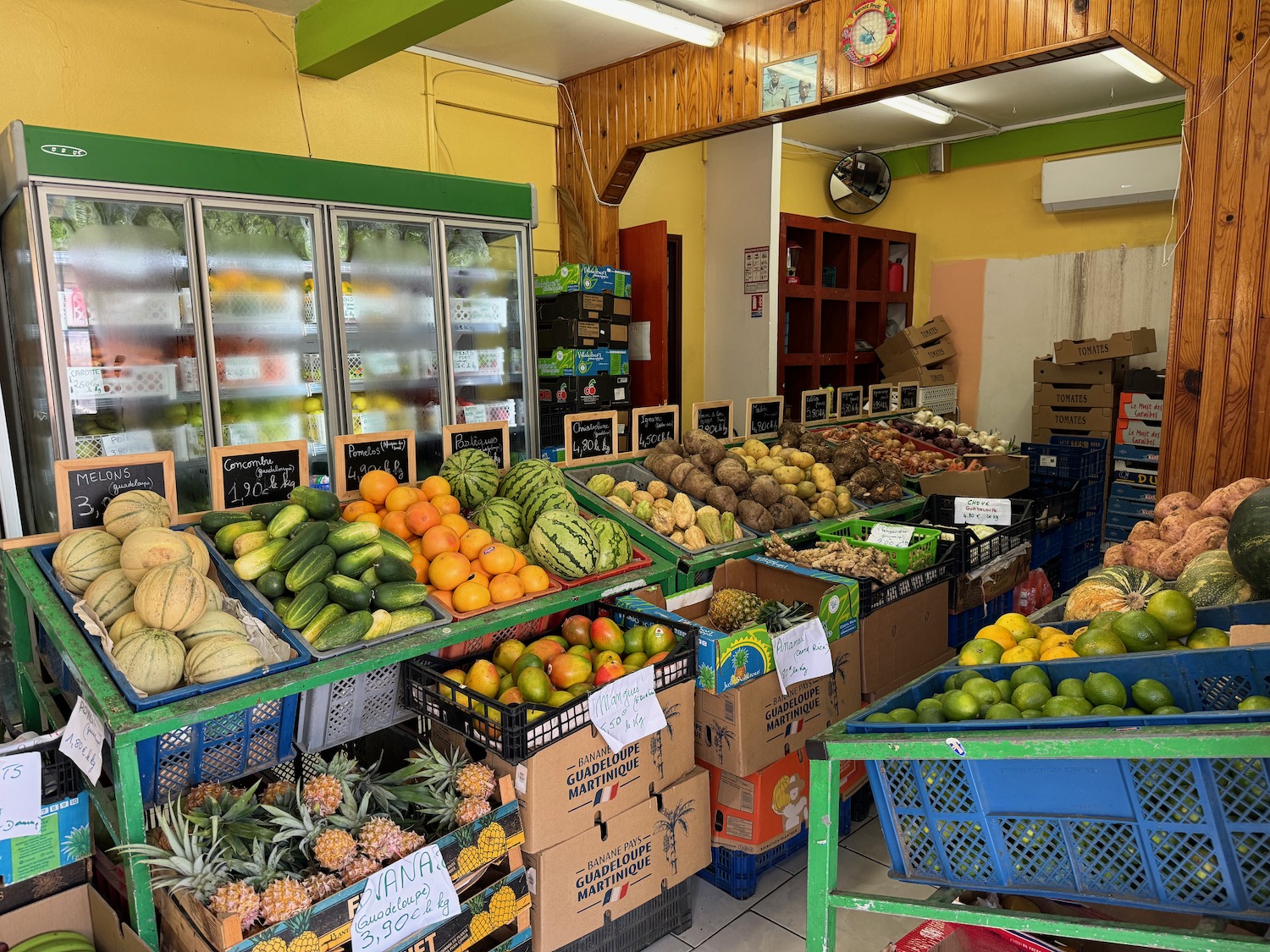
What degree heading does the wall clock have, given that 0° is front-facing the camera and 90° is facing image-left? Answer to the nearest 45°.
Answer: approximately 45°

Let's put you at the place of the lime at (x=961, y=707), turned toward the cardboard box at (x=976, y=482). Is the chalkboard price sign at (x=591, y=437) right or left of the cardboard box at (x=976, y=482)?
left

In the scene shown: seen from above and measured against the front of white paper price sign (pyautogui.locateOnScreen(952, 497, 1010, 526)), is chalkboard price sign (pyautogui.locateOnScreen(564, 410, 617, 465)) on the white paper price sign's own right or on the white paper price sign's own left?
on the white paper price sign's own right

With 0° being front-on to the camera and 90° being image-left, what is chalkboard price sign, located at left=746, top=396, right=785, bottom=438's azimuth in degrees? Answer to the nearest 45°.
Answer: approximately 315°

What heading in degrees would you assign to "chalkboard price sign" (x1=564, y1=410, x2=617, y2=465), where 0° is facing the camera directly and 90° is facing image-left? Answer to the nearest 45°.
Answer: approximately 315°

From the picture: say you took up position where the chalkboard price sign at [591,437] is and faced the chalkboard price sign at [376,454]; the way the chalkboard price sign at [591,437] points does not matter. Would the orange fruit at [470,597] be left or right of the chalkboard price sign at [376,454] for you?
left

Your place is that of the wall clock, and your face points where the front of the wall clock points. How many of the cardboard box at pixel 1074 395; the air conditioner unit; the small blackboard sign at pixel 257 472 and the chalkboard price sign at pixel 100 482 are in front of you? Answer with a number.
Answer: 2

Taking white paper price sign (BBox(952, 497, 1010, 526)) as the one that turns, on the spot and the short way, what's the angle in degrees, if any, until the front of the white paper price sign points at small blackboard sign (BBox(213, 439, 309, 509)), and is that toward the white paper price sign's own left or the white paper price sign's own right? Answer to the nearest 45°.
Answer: approximately 45° to the white paper price sign's own right
